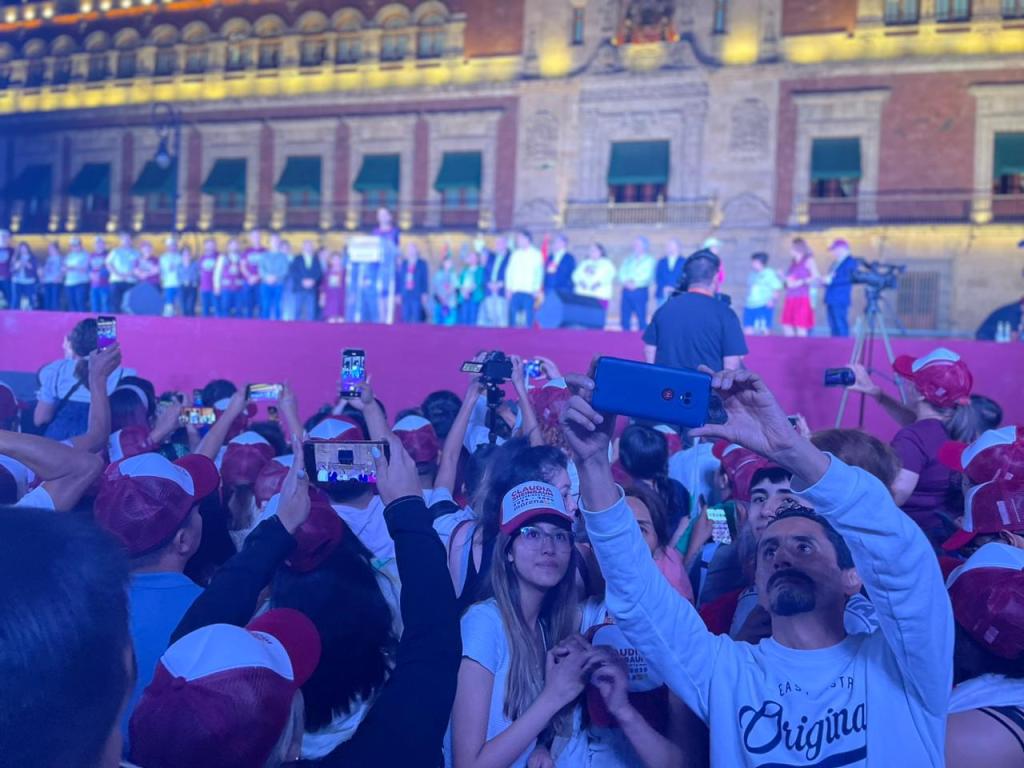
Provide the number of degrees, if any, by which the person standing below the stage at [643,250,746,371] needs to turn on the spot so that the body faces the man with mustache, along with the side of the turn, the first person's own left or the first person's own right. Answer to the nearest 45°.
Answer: approximately 180°

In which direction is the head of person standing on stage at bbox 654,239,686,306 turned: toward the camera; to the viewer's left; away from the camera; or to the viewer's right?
toward the camera

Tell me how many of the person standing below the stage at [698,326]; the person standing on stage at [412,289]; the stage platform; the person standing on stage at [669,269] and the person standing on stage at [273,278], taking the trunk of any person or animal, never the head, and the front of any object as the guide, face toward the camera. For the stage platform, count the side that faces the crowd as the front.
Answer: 4

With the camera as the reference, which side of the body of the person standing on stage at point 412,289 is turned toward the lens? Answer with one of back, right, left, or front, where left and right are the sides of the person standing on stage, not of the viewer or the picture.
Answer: front

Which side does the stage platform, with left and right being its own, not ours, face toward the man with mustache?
front

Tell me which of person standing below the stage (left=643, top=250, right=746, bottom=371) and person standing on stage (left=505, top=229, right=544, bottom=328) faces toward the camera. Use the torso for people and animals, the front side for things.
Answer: person standing on stage (left=505, top=229, right=544, bottom=328)

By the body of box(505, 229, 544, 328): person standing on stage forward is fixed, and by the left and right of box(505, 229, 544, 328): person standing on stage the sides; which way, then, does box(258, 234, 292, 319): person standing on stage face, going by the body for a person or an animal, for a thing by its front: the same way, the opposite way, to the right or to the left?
the same way

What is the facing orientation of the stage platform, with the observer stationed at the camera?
facing the viewer

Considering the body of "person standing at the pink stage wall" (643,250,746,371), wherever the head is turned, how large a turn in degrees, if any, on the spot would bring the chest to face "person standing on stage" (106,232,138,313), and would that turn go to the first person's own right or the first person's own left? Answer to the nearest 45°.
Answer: approximately 45° to the first person's own left

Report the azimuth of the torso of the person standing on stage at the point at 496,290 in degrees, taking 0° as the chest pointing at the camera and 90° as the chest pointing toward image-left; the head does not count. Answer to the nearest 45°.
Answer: approximately 0°

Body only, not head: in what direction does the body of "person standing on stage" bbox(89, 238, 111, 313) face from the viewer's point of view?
toward the camera

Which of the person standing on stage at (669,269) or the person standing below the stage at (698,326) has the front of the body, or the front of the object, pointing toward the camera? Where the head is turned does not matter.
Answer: the person standing on stage at (669,269)

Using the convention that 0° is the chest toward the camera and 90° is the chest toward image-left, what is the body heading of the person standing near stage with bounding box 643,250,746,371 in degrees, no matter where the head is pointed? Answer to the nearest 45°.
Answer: approximately 180°

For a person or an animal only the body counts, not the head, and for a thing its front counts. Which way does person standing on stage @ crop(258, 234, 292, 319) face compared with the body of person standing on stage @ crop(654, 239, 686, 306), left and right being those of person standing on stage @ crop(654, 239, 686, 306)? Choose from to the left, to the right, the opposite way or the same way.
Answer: the same way

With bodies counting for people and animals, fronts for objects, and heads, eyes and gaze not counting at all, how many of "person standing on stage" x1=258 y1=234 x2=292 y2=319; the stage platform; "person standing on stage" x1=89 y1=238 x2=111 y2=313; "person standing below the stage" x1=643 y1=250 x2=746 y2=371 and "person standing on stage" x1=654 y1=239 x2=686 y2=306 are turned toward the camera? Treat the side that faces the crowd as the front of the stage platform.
4

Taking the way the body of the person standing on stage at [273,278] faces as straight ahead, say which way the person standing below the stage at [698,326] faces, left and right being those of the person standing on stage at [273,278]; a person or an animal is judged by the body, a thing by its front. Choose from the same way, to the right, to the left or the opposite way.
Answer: the opposite way
